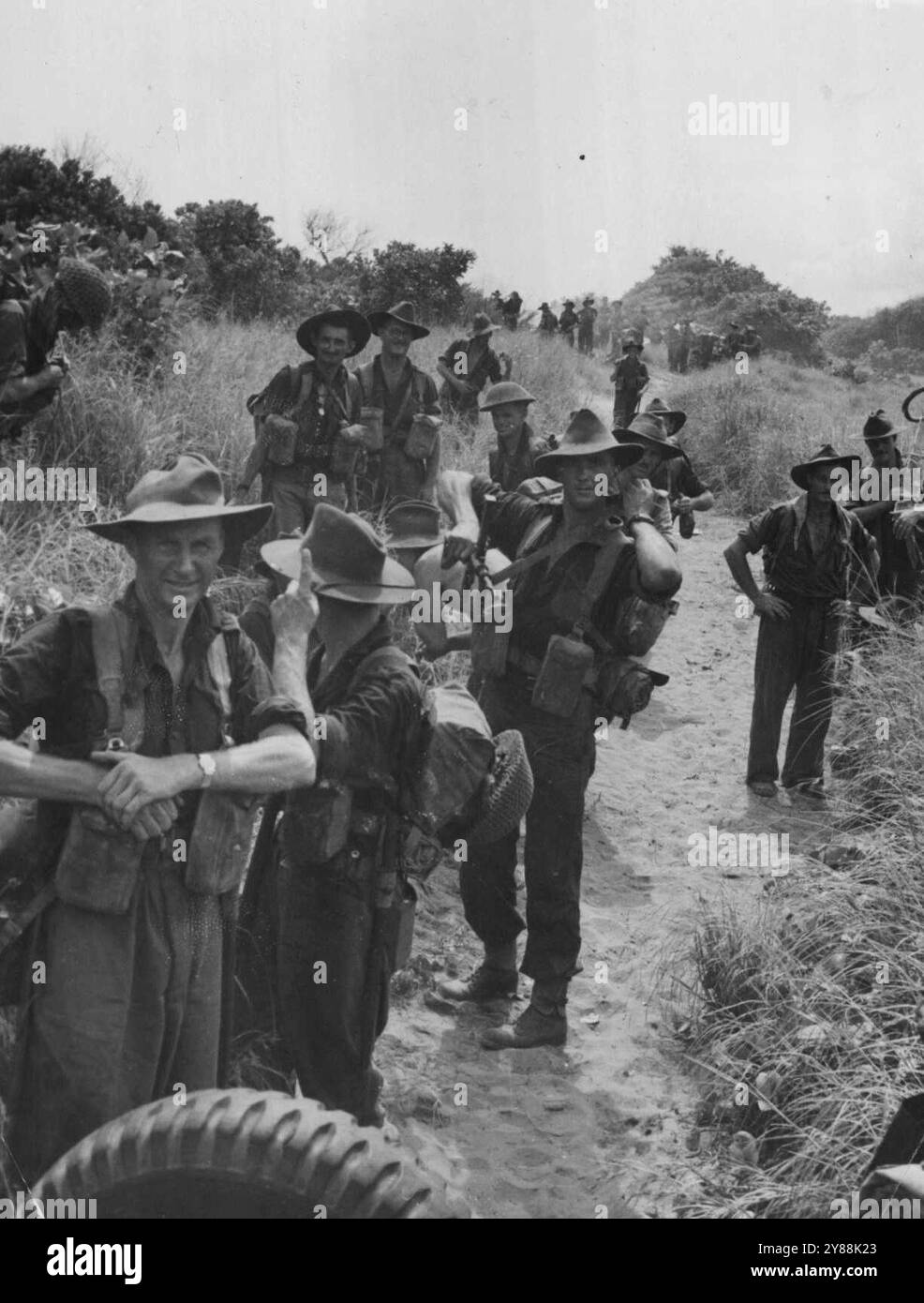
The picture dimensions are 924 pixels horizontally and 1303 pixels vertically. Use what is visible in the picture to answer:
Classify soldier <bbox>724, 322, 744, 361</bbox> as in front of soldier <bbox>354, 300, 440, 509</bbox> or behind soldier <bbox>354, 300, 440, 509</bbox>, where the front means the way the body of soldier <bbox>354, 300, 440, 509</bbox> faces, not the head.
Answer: behind

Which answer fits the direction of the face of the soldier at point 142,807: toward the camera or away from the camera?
toward the camera

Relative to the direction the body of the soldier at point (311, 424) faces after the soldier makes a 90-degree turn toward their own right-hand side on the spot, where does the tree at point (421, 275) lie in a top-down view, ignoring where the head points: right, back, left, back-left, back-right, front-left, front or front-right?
right

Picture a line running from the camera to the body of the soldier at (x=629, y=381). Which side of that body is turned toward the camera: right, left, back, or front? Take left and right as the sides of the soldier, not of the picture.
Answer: front

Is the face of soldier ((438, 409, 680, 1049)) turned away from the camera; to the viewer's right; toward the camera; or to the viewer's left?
toward the camera

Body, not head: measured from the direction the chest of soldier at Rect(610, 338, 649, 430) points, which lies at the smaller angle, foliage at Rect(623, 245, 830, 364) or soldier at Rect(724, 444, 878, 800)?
the soldier

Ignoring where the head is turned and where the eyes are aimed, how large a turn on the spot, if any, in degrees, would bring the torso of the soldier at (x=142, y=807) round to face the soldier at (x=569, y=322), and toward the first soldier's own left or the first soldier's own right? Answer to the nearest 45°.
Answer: approximately 180°

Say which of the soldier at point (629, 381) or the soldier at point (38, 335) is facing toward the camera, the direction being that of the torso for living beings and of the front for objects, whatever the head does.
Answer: the soldier at point (629, 381)

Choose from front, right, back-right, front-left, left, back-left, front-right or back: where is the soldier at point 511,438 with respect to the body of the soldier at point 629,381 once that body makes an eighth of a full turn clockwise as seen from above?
front-left

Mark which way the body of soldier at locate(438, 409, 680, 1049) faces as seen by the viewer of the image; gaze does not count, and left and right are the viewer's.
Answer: facing the viewer and to the left of the viewer

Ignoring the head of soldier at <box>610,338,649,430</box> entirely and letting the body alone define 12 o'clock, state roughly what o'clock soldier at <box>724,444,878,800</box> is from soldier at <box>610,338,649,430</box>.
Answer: soldier at <box>724,444,878,800</box> is roughly at 12 o'clock from soldier at <box>610,338,649,430</box>.

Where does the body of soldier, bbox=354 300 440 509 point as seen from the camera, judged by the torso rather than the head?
toward the camera

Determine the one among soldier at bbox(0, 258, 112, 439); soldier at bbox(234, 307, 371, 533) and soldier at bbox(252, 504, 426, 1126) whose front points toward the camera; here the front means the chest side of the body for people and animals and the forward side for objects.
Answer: soldier at bbox(234, 307, 371, 533)

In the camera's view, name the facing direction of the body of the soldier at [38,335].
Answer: to the viewer's right

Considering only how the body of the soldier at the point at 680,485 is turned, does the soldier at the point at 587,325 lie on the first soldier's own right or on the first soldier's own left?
on the first soldier's own right

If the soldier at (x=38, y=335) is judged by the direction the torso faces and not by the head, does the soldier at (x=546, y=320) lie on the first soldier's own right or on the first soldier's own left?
on the first soldier's own left
